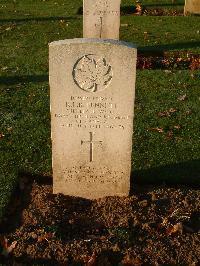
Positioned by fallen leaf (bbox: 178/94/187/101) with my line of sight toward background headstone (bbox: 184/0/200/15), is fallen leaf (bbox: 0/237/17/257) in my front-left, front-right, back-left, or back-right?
back-left

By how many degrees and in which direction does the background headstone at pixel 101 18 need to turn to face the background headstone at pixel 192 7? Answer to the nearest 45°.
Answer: approximately 135° to its left

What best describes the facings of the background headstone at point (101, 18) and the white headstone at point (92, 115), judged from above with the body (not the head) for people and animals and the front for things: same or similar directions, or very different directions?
same or similar directions

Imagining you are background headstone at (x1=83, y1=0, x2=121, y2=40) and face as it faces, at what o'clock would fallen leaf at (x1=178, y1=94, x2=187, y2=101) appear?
The fallen leaf is roughly at 11 o'clock from the background headstone.

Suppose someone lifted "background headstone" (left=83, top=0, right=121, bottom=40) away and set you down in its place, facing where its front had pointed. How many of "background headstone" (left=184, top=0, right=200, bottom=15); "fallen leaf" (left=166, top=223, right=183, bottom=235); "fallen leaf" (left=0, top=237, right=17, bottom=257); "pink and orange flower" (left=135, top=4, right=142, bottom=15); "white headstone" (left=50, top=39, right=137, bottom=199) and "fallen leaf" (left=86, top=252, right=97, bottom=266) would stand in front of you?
4

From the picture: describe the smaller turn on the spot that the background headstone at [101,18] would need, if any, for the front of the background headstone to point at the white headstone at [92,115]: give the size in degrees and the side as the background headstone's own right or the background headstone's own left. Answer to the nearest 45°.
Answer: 0° — it already faces it

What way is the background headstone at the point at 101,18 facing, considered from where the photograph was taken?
facing the viewer

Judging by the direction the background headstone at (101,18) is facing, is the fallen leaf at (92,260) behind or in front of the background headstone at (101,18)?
in front

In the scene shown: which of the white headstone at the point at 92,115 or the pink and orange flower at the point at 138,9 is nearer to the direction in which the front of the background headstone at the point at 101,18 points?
the white headstone

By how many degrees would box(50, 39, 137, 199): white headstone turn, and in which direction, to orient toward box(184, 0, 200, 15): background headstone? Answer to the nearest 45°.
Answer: approximately 180°

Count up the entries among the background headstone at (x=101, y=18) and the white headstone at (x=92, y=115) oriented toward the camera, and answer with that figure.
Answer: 2

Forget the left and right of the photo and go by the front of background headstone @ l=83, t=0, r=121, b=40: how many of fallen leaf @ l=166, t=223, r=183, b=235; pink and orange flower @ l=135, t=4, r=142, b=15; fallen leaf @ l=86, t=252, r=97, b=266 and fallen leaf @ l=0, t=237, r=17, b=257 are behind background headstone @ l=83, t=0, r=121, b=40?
1

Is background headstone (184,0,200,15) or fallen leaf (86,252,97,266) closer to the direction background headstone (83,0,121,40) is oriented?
the fallen leaf

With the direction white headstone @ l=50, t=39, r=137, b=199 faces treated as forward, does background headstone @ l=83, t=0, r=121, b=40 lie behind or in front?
behind

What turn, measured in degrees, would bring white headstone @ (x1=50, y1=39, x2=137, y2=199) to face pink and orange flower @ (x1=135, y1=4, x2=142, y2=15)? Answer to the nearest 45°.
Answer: approximately 180°

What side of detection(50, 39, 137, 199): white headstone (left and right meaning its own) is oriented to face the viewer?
front
